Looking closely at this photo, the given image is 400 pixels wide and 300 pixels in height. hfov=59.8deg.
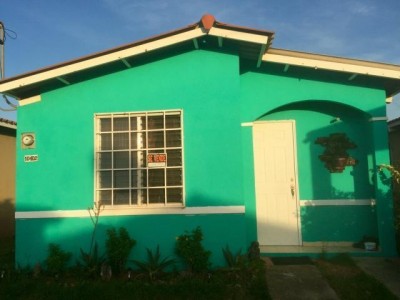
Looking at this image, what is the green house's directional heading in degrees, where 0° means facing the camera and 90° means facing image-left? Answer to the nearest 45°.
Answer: approximately 0°

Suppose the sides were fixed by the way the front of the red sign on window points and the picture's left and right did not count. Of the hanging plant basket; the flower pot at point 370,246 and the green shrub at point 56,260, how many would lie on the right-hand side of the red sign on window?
1

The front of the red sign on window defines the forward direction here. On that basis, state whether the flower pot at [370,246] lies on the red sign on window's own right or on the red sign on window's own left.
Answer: on the red sign on window's own left

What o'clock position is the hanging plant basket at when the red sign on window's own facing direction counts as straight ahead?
The hanging plant basket is roughly at 9 o'clock from the red sign on window.

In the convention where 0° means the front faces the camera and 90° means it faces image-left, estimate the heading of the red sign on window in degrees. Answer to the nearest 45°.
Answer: approximately 0°
